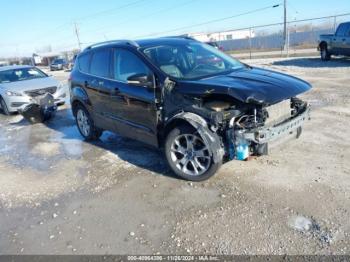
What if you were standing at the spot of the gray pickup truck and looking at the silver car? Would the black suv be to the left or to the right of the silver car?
left

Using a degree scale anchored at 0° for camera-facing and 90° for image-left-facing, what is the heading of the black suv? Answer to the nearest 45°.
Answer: approximately 315°

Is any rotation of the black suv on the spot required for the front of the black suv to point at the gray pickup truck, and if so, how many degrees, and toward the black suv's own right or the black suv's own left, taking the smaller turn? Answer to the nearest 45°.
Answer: approximately 90° to the black suv's own left

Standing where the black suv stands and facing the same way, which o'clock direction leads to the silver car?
The silver car is roughly at 6 o'clock from the black suv.
